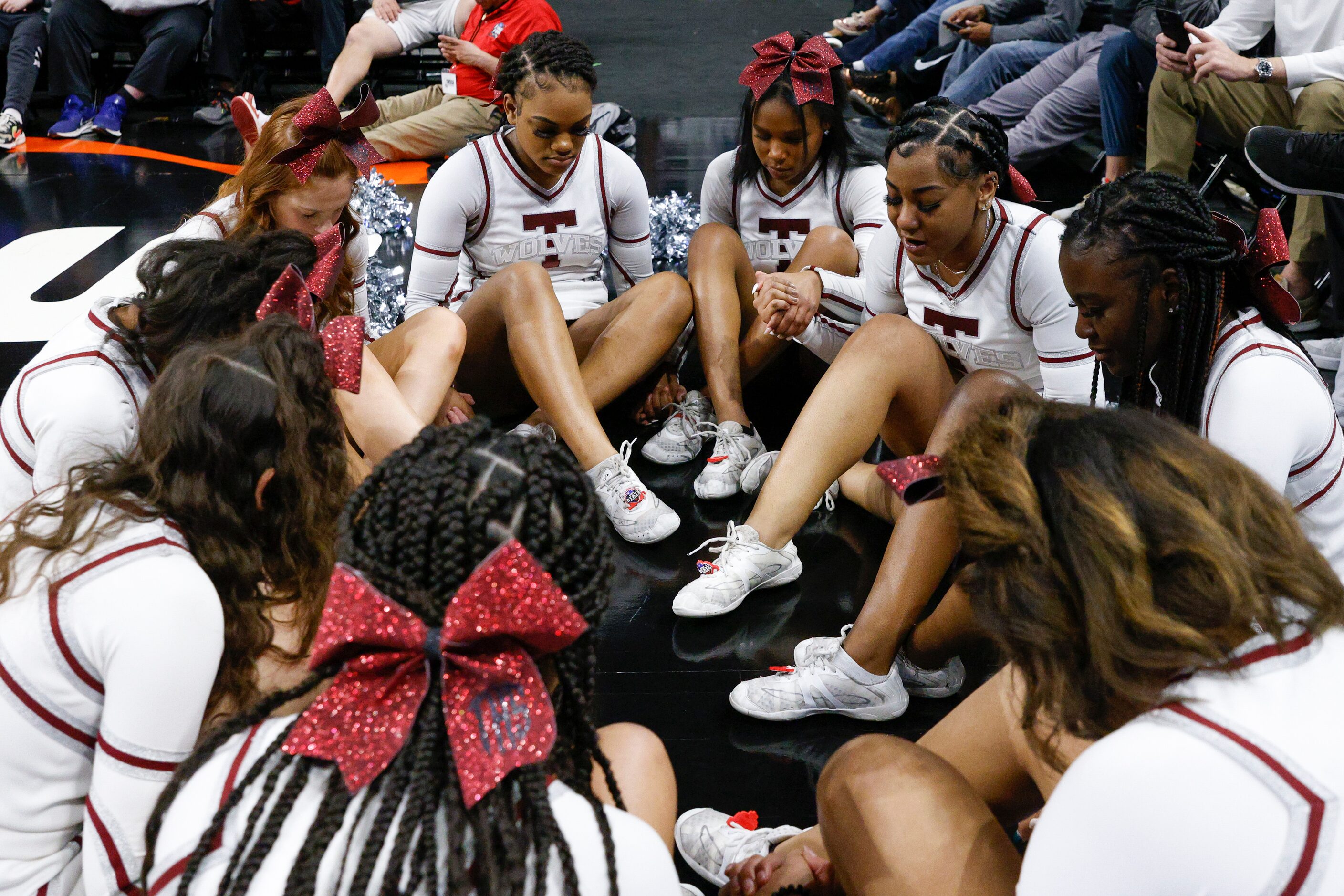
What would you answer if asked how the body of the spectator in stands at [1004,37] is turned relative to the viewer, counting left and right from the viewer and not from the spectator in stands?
facing the viewer and to the left of the viewer

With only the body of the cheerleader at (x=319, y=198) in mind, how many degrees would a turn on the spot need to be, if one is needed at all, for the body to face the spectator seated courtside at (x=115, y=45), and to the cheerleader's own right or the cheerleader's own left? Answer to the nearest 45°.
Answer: approximately 135° to the cheerleader's own left

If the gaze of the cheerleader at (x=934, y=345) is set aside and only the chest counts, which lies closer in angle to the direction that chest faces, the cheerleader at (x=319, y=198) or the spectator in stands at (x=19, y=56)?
the cheerleader

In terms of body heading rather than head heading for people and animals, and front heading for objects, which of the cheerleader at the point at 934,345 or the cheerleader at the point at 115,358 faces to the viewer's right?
the cheerleader at the point at 115,358

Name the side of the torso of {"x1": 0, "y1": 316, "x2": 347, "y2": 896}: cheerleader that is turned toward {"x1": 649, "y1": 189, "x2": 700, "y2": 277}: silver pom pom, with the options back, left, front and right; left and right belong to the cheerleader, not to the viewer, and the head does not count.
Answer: front

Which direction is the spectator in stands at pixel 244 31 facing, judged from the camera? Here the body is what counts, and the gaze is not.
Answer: toward the camera

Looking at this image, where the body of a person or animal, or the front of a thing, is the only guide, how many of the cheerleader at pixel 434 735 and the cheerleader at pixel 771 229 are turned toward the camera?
1

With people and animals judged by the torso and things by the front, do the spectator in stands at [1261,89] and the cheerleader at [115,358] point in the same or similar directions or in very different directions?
very different directions

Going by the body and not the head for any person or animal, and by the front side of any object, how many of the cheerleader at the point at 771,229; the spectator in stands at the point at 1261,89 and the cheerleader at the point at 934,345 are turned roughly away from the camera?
0

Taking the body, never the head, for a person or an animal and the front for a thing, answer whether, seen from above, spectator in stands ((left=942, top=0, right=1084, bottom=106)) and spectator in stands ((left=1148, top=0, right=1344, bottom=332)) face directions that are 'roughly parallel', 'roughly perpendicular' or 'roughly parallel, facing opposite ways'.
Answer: roughly parallel

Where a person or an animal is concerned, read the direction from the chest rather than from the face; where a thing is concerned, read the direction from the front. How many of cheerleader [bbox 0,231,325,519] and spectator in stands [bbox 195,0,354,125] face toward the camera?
1

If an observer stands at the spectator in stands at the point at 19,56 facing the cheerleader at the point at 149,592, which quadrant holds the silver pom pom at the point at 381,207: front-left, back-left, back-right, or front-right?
front-left

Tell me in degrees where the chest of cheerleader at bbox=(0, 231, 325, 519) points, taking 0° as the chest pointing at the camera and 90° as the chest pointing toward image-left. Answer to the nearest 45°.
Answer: approximately 270°

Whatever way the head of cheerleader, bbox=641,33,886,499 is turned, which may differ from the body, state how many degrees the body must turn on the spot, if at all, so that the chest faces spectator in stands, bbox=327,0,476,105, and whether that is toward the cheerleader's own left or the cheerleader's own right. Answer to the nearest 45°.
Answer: approximately 135° to the cheerleader's own right

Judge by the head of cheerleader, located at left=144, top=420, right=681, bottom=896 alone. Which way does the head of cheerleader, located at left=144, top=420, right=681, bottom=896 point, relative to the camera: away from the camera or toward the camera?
away from the camera

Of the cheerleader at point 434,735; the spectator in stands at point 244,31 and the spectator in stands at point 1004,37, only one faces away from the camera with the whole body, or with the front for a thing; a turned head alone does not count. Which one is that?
the cheerleader

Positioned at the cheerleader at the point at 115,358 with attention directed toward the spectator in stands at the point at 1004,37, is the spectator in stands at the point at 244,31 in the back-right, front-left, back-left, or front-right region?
front-left

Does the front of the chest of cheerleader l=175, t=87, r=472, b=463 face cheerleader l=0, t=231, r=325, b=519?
no

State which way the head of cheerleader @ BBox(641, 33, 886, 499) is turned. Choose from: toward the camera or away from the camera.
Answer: toward the camera

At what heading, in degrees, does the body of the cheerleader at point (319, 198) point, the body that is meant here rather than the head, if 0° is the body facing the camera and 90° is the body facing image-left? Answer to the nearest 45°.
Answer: approximately 315°
